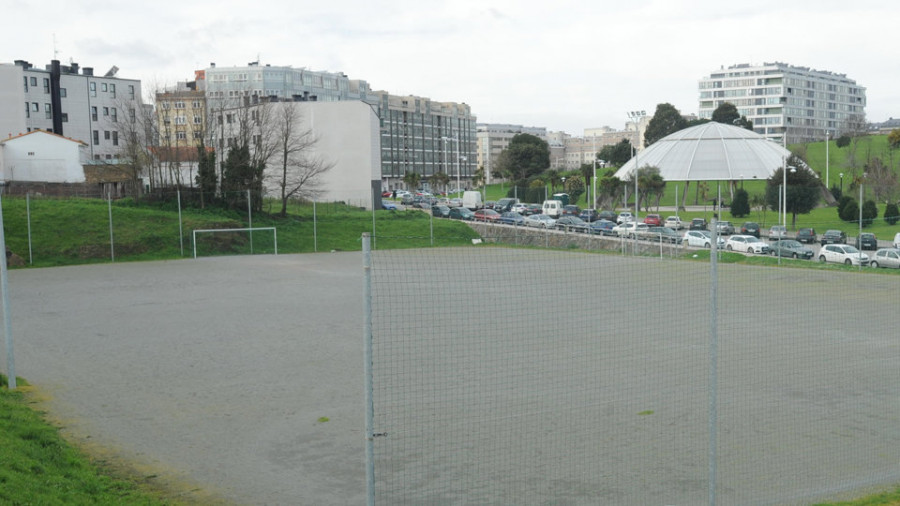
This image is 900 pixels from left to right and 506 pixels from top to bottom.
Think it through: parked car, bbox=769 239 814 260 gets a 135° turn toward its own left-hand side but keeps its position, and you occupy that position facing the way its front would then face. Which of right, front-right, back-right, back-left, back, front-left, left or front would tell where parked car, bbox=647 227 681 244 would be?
front-left

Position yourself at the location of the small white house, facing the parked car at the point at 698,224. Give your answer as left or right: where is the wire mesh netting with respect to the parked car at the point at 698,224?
right

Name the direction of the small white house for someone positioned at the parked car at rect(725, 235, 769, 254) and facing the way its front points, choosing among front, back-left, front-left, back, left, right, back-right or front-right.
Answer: back-right

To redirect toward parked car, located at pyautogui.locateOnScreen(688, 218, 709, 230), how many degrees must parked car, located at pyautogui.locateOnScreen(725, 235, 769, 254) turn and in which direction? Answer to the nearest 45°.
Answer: approximately 135° to its left

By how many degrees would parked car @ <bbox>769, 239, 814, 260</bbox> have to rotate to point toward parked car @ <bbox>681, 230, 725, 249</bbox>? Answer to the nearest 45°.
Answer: approximately 180°

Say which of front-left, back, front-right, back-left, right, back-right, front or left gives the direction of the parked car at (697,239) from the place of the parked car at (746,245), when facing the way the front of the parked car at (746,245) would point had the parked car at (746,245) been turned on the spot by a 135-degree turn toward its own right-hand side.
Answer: front-right

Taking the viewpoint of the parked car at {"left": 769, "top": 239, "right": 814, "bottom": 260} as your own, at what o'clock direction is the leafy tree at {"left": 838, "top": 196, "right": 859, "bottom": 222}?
The leafy tree is roughly at 8 o'clock from the parked car.
